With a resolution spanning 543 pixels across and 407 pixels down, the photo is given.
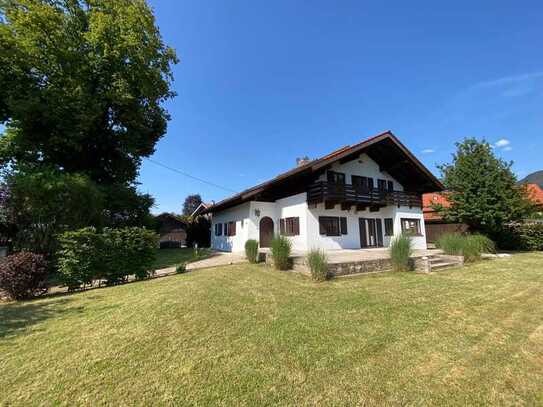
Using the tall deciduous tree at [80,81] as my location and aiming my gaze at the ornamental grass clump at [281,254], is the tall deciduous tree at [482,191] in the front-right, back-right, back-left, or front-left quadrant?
front-left

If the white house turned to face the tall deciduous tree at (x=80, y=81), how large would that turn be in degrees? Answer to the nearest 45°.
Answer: approximately 135° to its right

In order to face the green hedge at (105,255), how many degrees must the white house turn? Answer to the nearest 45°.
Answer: approximately 90° to its right

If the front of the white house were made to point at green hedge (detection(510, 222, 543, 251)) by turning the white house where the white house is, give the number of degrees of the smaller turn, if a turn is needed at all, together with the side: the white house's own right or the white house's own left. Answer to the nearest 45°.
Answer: approximately 45° to the white house's own left

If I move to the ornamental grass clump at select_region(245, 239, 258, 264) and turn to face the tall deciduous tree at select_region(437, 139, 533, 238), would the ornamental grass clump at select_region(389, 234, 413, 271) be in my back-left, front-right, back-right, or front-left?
front-right

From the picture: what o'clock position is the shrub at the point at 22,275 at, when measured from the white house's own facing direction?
The shrub is roughly at 3 o'clock from the white house.

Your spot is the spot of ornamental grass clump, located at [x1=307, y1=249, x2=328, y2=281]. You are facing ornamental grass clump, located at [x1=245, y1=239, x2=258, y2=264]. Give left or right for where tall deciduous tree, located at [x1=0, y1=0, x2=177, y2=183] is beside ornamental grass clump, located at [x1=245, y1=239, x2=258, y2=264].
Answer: left

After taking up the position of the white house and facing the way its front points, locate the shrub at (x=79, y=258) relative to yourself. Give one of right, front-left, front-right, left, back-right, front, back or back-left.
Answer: right

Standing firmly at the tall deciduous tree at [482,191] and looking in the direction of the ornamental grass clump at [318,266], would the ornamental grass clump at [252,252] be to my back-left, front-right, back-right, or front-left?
front-right

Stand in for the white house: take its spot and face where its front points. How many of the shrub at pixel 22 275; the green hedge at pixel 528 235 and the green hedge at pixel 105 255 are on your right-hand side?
2

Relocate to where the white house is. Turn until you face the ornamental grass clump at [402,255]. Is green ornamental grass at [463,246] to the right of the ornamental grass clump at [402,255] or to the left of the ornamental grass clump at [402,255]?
left

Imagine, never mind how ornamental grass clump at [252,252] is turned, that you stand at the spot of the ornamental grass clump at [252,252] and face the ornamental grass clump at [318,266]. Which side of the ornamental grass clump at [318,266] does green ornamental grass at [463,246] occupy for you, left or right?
left

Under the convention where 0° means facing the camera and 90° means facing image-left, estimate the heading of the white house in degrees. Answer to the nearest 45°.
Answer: approximately 315°
